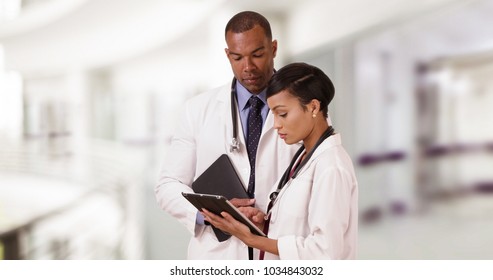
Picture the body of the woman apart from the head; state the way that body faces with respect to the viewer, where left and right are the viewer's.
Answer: facing to the left of the viewer

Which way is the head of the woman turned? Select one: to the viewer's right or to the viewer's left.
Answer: to the viewer's left
